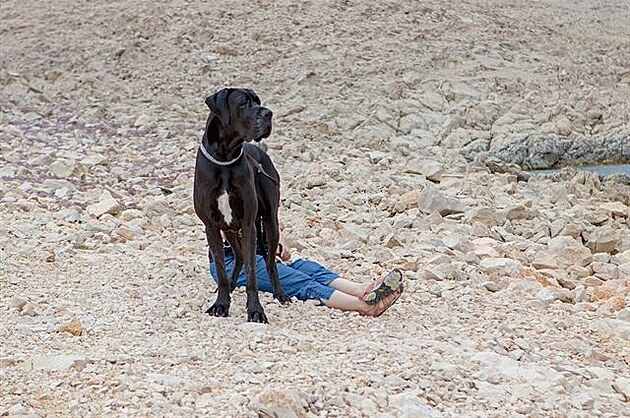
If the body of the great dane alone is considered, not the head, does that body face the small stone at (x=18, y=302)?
no

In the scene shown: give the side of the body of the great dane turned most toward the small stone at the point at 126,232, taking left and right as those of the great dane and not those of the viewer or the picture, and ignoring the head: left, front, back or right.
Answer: back

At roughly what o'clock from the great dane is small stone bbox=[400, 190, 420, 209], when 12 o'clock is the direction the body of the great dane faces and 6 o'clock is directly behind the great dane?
The small stone is roughly at 7 o'clock from the great dane.

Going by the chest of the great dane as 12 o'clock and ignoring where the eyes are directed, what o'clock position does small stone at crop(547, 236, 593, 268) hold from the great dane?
The small stone is roughly at 8 o'clock from the great dane.

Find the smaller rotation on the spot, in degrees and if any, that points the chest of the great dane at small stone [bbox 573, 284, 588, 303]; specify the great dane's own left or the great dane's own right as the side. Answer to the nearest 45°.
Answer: approximately 90° to the great dane's own left

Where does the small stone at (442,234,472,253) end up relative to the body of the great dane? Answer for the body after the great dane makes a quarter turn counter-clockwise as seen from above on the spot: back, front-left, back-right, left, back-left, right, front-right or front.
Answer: front-left

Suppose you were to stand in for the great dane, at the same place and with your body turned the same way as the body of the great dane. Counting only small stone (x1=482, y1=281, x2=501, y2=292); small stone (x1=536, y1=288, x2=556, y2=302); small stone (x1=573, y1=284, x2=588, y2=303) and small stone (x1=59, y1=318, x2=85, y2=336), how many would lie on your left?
3

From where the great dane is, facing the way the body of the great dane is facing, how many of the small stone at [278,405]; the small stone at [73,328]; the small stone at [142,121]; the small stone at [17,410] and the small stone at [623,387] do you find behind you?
1

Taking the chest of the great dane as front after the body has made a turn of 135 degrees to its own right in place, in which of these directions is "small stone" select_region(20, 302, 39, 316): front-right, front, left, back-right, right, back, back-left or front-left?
front-left

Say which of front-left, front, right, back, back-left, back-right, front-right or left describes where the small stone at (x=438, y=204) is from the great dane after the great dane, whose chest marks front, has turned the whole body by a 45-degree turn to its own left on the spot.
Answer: left

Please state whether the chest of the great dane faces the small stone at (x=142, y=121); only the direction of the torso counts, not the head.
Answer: no

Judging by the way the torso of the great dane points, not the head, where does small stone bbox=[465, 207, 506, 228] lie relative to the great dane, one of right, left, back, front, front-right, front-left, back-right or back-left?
back-left

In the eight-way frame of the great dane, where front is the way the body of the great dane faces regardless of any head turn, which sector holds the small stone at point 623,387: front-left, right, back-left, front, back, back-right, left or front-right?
front-left

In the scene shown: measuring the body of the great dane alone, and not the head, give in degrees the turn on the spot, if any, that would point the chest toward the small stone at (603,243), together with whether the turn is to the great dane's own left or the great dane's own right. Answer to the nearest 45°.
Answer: approximately 135° to the great dane's own left

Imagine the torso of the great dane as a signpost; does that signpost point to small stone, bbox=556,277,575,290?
no

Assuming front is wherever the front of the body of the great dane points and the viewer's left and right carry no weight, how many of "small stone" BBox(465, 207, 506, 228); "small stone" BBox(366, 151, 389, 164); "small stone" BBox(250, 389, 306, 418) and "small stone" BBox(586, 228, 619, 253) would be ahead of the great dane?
1

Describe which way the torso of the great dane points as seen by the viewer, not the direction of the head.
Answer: toward the camera

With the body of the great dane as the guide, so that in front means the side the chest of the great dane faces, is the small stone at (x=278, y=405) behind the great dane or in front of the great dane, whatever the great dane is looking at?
in front

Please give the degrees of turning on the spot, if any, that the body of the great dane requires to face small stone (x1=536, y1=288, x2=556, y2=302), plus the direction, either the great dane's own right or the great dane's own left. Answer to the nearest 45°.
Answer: approximately 90° to the great dane's own left

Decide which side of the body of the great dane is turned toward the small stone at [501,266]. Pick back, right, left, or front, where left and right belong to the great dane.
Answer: left

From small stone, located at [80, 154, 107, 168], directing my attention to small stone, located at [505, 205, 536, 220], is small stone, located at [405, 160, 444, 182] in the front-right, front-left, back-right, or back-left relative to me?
front-left

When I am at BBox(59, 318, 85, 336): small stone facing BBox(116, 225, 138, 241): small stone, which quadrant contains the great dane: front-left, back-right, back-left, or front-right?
front-right
